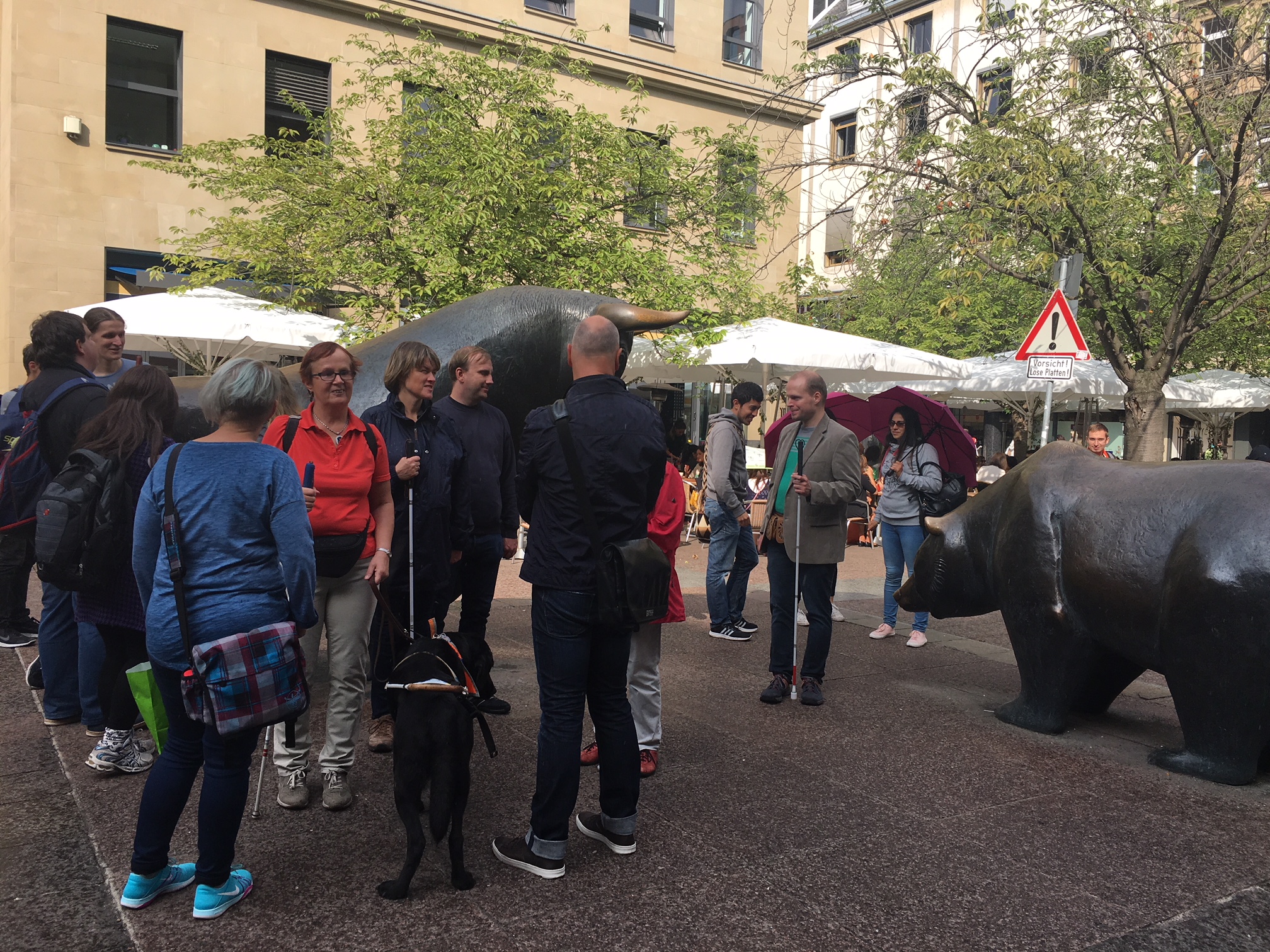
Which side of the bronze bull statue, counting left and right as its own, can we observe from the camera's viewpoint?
right

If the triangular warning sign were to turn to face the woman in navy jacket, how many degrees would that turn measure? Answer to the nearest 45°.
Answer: approximately 45° to its right

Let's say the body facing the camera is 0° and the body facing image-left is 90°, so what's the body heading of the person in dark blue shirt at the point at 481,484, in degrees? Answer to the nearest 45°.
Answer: approximately 315°

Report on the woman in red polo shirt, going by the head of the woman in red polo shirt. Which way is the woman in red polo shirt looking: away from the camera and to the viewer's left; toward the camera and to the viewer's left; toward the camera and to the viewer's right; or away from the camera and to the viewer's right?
toward the camera and to the viewer's right

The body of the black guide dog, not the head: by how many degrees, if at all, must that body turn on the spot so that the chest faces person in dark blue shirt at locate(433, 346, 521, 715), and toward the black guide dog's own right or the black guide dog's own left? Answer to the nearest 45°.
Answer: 0° — it already faces them

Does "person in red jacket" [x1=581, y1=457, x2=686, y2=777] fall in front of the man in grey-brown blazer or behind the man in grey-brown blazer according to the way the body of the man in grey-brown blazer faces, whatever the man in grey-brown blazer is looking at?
in front

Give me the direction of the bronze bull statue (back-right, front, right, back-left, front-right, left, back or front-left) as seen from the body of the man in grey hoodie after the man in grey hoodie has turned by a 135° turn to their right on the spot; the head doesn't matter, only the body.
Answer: front

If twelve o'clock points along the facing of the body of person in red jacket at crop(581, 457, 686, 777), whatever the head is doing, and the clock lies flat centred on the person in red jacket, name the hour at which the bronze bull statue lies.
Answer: The bronze bull statue is roughly at 5 o'clock from the person in red jacket.

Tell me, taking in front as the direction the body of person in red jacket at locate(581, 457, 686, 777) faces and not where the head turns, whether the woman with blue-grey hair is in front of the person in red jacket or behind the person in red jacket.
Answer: in front

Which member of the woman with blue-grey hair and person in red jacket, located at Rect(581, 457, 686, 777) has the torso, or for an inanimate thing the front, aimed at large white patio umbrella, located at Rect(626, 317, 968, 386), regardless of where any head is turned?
the woman with blue-grey hair

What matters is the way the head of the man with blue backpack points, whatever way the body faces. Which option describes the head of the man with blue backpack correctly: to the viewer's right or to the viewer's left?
to the viewer's right

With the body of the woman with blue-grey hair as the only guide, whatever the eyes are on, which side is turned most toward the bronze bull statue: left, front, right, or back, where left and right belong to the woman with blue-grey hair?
front

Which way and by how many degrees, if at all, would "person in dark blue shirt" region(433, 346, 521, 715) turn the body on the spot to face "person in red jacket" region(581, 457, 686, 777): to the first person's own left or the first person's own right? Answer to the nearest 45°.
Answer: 0° — they already face them

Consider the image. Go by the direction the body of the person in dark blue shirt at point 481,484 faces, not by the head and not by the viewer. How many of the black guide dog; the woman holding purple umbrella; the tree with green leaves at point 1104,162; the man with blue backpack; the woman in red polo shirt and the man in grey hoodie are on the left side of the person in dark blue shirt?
3

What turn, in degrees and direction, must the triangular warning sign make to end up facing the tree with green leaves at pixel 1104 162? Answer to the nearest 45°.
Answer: approximately 180°
